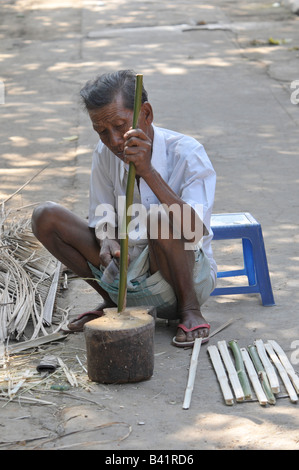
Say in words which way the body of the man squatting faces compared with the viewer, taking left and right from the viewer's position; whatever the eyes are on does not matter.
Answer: facing the viewer and to the left of the viewer

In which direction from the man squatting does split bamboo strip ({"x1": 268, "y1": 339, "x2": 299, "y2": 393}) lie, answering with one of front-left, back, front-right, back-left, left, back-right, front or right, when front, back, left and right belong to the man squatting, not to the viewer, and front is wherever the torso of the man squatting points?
left

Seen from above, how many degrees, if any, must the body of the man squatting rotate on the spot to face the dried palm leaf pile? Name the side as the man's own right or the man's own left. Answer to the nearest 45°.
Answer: approximately 90° to the man's own right

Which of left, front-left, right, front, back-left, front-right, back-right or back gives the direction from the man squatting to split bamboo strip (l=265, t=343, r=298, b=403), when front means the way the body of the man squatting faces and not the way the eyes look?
left

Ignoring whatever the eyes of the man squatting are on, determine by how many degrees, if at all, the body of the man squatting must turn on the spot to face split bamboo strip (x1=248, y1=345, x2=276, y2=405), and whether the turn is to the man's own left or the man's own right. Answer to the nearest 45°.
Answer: approximately 90° to the man's own left

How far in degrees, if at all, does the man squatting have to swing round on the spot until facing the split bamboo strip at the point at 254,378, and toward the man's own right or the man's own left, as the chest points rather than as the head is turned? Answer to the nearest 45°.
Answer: approximately 90° to the man's own left

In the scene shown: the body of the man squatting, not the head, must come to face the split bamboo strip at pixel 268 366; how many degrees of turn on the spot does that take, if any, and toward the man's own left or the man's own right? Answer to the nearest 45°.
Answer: approximately 90° to the man's own left

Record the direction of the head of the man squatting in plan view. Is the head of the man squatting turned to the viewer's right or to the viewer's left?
to the viewer's left
